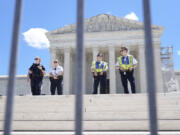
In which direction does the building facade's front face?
toward the camera

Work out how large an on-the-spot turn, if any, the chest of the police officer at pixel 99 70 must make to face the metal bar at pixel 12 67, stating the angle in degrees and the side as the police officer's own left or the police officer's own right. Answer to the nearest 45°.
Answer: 0° — they already face it

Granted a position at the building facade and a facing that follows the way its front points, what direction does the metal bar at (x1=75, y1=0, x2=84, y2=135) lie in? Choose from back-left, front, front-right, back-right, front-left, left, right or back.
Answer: front

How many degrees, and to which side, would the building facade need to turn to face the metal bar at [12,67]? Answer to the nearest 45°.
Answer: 0° — it already faces it

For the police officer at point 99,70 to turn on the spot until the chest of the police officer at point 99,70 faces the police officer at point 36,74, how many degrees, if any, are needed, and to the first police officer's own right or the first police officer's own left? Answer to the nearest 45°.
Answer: approximately 90° to the first police officer's own right

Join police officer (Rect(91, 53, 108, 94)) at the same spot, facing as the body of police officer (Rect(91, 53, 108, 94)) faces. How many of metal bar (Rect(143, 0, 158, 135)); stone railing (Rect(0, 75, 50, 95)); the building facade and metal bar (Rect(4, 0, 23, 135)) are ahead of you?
2

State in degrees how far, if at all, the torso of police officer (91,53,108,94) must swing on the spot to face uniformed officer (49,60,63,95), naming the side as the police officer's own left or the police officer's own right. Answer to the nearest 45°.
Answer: approximately 90° to the police officer's own right

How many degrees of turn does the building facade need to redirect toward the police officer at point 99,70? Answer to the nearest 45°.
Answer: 0° — it already faces them

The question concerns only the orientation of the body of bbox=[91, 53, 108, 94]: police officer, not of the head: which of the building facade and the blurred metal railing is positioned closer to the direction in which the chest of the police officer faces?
the blurred metal railing

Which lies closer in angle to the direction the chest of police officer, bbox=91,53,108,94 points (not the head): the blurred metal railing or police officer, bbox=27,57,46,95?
the blurred metal railing

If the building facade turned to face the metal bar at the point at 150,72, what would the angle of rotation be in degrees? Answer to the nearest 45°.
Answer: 0° — it already faces it

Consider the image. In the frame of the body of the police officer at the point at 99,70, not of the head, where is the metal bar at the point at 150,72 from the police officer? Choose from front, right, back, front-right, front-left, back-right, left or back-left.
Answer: front

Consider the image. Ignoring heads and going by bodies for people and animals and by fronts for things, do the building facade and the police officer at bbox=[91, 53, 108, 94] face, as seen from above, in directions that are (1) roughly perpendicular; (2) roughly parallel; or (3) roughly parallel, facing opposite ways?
roughly parallel

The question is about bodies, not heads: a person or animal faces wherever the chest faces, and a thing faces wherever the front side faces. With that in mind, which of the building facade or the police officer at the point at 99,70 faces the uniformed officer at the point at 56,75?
the building facade

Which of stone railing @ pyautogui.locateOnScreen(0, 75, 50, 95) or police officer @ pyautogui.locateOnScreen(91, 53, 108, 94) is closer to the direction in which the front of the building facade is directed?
the police officer

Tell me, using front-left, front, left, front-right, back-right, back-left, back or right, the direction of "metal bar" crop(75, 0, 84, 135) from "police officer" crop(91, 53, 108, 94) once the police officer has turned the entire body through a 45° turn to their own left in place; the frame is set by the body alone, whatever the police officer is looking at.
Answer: front-right

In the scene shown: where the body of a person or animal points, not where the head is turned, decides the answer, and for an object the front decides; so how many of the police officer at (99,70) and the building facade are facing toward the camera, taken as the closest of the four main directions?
2
